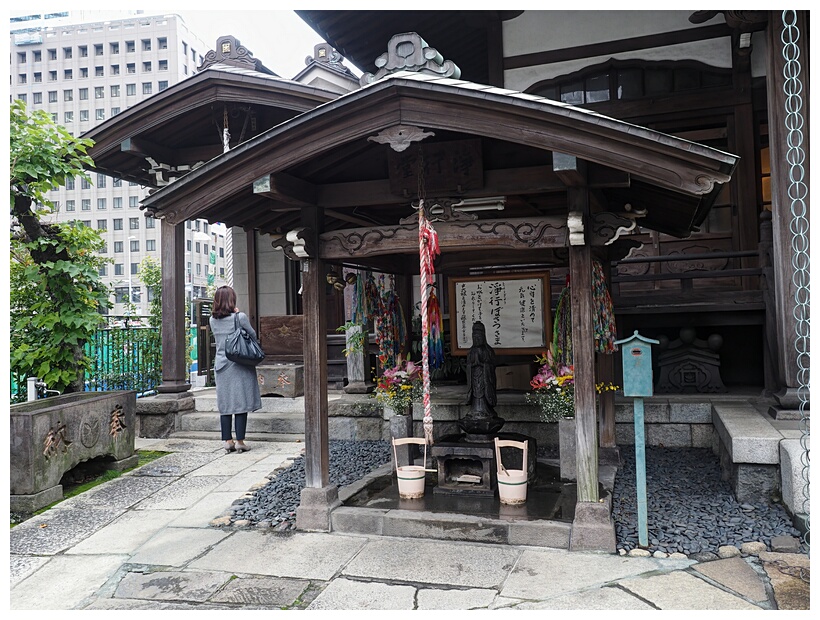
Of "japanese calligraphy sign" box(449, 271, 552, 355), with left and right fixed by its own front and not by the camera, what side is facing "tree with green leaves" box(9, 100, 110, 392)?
right

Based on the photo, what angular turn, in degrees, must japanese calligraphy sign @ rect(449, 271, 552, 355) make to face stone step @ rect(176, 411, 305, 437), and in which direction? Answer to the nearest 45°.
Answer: approximately 90° to its right

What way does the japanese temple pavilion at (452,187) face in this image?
toward the camera

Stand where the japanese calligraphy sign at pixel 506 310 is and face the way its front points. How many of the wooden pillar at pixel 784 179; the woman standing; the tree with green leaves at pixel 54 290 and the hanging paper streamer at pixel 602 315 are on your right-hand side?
2

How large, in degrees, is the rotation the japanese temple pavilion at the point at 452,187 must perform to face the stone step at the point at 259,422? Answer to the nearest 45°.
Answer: approximately 135° to its right

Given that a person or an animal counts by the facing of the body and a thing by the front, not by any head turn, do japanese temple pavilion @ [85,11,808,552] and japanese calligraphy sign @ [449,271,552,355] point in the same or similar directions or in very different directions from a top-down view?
same or similar directions

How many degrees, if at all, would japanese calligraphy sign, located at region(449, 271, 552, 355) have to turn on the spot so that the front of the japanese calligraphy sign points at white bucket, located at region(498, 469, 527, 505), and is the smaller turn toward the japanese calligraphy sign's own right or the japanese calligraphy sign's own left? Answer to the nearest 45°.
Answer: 0° — it already faces it

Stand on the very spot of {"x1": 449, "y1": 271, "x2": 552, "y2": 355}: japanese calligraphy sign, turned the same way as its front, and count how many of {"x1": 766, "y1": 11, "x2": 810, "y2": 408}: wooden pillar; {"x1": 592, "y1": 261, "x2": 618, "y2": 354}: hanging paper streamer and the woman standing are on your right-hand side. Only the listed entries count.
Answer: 1

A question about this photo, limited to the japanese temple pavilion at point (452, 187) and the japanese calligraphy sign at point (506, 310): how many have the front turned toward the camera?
2

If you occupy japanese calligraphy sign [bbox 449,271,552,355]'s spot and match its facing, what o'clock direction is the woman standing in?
The woman standing is roughly at 3 o'clock from the japanese calligraphy sign.

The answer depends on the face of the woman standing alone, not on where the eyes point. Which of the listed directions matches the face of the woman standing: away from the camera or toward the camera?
away from the camera

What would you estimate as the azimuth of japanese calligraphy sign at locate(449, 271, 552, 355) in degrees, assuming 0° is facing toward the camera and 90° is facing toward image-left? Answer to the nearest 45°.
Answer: approximately 0°
